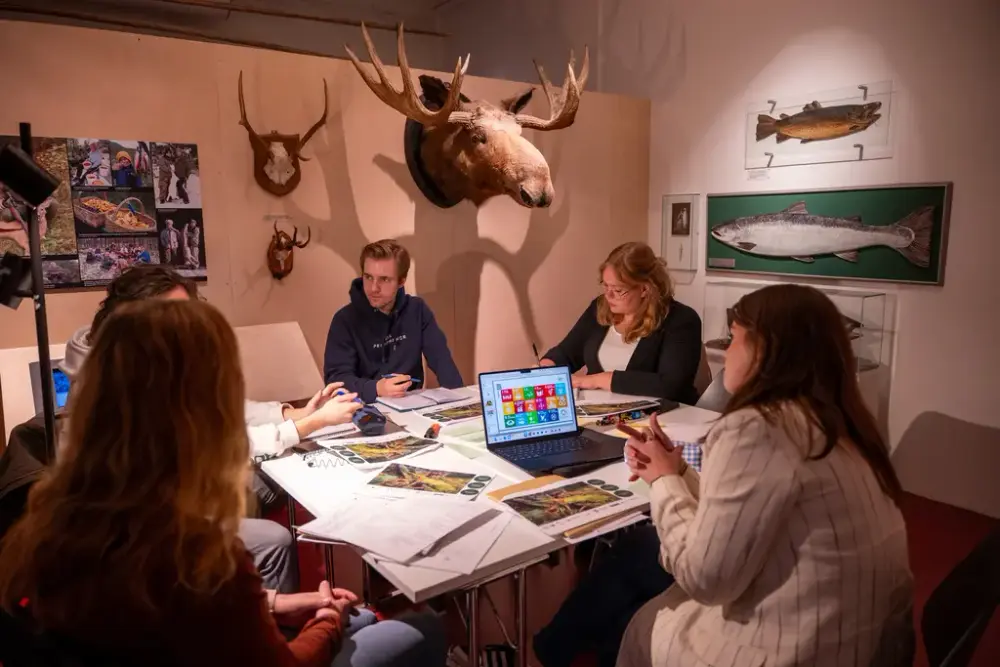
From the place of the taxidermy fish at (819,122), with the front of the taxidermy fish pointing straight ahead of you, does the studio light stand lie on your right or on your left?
on your right

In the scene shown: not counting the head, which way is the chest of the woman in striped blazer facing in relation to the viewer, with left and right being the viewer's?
facing away from the viewer and to the left of the viewer

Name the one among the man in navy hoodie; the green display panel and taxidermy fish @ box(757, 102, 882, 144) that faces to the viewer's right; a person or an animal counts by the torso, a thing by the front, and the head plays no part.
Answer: the taxidermy fish

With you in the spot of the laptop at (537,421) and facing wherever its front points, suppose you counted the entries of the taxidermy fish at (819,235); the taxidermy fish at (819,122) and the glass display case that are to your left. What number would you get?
3

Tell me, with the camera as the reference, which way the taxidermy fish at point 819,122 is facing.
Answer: facing to the right of the viewer

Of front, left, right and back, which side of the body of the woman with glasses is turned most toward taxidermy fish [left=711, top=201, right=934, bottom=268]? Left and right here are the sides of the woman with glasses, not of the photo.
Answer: back

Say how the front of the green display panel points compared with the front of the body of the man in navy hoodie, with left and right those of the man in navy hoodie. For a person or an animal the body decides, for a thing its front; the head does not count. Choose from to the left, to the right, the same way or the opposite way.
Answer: to the right

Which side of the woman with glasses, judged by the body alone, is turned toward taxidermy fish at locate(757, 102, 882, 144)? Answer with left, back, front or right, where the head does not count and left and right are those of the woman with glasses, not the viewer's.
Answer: back

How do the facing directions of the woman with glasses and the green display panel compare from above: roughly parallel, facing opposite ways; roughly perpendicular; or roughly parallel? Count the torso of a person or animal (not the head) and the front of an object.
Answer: roughly parallel

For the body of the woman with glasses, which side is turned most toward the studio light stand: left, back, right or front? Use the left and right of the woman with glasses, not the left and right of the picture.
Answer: front

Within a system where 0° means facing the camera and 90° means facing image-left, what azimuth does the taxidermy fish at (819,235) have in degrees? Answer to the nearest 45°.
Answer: approximately 90°

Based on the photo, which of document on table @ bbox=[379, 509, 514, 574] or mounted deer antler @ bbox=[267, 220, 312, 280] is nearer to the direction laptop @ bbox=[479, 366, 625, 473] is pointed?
the document on table

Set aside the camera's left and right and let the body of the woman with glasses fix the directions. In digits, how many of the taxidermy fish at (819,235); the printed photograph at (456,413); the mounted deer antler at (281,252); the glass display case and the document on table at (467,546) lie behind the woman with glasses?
2

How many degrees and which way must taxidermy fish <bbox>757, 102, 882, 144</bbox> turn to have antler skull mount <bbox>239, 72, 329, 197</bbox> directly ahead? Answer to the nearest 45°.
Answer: approximately 135° to its right

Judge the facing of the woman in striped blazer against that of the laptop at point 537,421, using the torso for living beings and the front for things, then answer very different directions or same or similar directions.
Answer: very different directions

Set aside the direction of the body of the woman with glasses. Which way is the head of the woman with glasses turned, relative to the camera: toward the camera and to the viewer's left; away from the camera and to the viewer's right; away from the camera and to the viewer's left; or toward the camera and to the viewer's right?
toward the camera and to the viewer's left

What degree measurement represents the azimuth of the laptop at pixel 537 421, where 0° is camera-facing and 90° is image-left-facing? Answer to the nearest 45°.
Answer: approximately 315°

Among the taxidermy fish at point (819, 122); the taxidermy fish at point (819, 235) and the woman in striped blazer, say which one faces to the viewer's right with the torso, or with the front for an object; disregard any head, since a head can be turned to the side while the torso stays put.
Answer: the taxidermy fish at point (819, 122)

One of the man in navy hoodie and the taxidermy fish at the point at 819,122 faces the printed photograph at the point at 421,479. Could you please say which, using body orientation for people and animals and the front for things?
the man in navy hoodie
